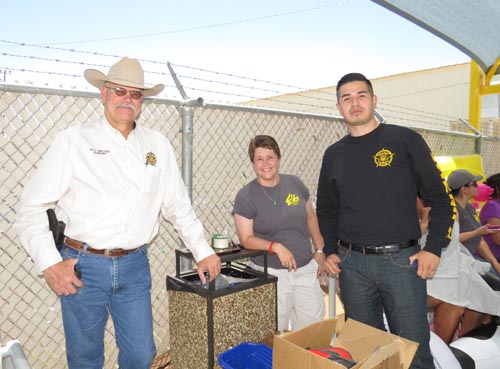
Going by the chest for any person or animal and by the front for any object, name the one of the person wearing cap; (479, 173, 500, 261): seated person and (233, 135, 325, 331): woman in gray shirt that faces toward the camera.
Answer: the woman in gray shirt

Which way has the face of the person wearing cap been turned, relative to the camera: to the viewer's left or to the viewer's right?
to the viewer's right

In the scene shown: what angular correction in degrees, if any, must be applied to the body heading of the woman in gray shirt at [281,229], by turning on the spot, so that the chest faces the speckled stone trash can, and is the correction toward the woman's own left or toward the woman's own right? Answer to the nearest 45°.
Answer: approximately 45° to the woman's own right

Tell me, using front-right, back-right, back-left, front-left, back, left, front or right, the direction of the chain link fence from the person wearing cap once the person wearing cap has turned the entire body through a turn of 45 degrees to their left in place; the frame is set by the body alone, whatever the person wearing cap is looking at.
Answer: back

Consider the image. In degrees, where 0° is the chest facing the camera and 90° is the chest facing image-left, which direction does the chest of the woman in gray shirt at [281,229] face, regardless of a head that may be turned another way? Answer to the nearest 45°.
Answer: approximately 0°

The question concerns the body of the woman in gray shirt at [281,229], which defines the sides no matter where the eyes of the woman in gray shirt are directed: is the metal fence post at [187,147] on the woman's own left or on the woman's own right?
on the woman's own right

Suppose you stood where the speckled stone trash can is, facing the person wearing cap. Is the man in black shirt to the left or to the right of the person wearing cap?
right

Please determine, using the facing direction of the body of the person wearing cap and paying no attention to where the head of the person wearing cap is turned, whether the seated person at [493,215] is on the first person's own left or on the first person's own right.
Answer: on the first person's own left

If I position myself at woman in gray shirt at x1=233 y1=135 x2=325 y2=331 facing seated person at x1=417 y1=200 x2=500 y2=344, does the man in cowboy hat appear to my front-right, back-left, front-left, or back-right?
back-right
